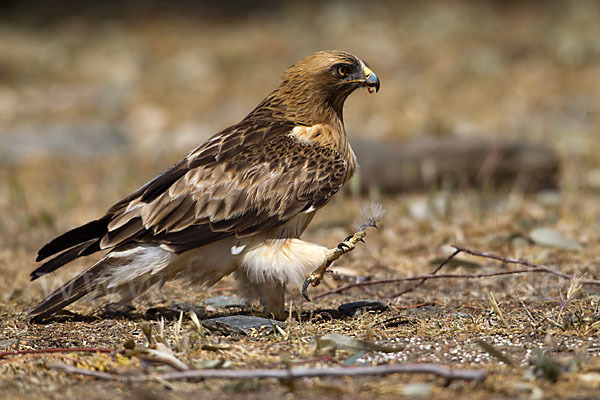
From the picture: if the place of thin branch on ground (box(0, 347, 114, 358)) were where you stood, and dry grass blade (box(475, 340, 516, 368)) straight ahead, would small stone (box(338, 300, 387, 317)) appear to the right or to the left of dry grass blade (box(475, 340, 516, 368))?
left

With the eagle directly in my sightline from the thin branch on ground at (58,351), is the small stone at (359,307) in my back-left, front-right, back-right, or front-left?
front-right

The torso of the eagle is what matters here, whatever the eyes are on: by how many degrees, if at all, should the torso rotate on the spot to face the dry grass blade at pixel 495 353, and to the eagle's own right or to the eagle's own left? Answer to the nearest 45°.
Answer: approximately 45° to the eagle's own right

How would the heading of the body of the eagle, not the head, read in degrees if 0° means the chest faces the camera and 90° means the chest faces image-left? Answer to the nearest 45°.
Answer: approximately 270°

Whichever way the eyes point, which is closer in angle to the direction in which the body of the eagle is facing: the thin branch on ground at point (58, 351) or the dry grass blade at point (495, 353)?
the dry grass blade

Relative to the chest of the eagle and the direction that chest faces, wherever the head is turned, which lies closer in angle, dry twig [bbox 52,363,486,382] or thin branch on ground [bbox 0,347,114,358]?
the dry twig

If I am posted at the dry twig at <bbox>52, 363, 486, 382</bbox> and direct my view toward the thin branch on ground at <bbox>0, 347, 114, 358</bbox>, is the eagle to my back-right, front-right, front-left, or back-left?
front-right

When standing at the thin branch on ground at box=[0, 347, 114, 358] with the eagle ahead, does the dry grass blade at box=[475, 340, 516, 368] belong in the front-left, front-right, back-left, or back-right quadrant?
front-right

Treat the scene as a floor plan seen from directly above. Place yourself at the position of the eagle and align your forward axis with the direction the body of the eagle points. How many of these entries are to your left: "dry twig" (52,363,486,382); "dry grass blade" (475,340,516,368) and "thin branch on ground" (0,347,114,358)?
0

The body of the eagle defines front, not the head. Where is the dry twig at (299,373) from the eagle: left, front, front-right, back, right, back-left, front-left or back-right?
right
